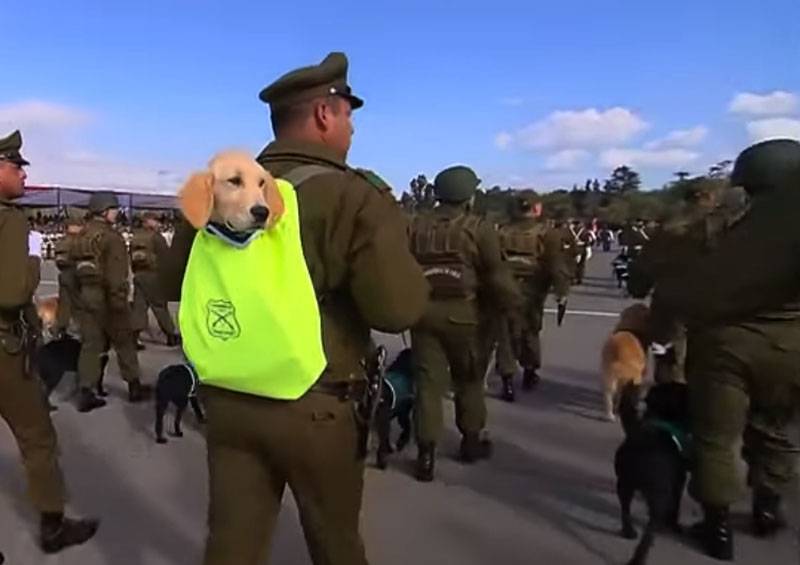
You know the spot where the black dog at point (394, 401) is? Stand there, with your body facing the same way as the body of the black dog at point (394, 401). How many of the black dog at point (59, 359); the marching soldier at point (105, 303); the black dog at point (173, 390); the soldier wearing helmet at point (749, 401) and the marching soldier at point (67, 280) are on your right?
1

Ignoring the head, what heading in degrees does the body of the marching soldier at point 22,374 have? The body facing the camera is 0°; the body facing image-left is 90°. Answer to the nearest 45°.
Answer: approximately 270°

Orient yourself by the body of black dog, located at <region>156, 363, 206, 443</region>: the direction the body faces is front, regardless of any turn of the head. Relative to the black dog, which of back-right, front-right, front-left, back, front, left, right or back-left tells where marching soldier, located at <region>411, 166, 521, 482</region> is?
right

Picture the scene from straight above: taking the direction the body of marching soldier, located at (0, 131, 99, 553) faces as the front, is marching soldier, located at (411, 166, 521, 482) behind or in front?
in front

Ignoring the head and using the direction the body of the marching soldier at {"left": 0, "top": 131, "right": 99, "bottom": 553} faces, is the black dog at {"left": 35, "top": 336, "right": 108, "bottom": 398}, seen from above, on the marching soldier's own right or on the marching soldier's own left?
on the marching soldier's own left

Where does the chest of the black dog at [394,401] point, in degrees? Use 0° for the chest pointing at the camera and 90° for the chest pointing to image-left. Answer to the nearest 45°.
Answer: approximately 225°

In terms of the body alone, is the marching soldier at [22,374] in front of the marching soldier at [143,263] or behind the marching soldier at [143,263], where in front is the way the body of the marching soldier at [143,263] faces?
behind

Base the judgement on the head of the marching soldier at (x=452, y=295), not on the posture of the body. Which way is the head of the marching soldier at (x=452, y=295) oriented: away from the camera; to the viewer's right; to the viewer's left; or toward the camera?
away from the camera

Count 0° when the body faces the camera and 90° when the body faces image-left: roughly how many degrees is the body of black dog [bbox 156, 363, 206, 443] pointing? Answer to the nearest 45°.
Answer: approximately 225°

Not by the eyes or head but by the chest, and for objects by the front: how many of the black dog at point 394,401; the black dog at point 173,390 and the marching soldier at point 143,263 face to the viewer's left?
0
